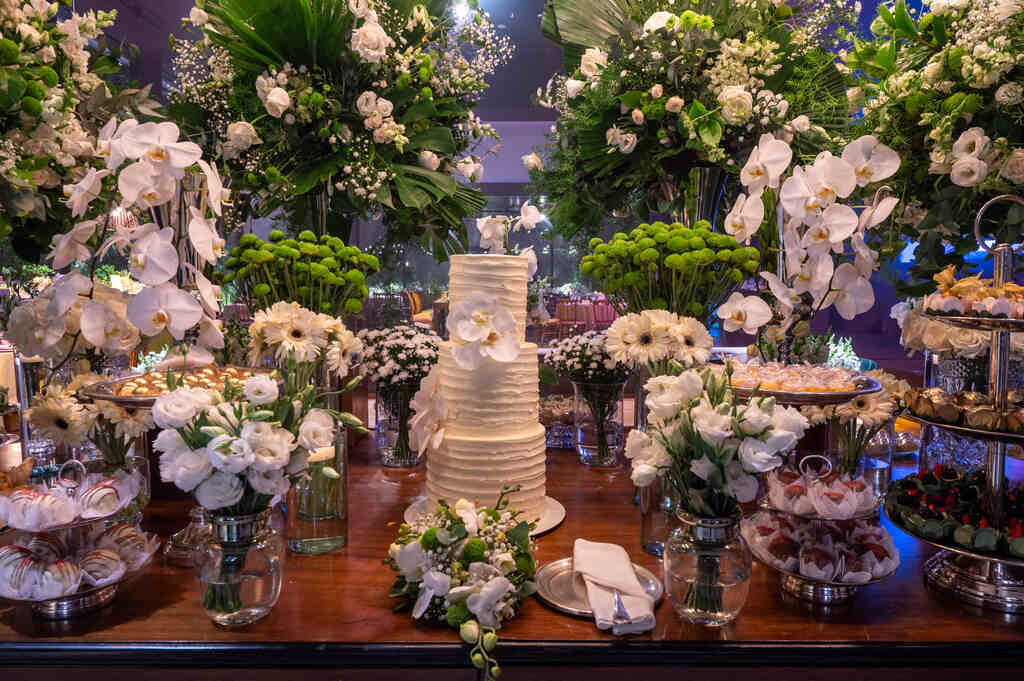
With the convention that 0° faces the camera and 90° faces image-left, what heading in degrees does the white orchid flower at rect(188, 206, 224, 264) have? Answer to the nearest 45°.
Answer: approximately 270°

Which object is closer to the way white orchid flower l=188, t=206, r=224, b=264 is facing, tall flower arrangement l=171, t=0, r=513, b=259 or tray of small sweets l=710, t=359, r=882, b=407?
the tray of small sweets

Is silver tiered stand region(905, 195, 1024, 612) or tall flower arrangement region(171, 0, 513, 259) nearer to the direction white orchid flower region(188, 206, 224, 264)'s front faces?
the silver tiered stand

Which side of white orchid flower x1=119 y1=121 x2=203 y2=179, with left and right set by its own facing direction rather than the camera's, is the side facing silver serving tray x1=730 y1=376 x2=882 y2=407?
left

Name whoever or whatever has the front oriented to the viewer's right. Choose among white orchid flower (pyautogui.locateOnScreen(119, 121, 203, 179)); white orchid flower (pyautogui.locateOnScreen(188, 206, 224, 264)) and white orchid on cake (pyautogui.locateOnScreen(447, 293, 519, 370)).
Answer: white orchid flower (pyautogui.locateOnScreen(188, 206, 224, 264))

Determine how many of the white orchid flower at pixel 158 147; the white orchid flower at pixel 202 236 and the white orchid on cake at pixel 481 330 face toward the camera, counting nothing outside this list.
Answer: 2

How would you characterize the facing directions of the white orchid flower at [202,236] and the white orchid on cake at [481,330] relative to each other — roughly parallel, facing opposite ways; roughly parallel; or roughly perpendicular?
roughly perpendicular

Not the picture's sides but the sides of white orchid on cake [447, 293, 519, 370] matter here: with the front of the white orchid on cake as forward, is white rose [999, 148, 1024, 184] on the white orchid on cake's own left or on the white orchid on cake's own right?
on the white orchid on cake's own left
